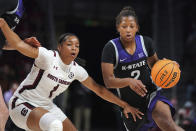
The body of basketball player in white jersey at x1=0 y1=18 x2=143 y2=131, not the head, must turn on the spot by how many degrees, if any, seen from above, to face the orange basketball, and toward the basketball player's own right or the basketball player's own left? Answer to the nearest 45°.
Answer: approximately 45° to the basketball player's own left

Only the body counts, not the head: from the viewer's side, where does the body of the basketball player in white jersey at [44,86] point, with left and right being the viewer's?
facing the viewer and to the right of the viewer

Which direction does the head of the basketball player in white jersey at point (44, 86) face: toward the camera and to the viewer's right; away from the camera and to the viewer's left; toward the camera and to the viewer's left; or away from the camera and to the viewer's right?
toward the camera and to the viewer's right

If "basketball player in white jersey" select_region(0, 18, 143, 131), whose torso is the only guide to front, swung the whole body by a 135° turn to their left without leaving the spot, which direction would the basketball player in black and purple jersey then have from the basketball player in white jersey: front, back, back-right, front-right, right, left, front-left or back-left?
right
